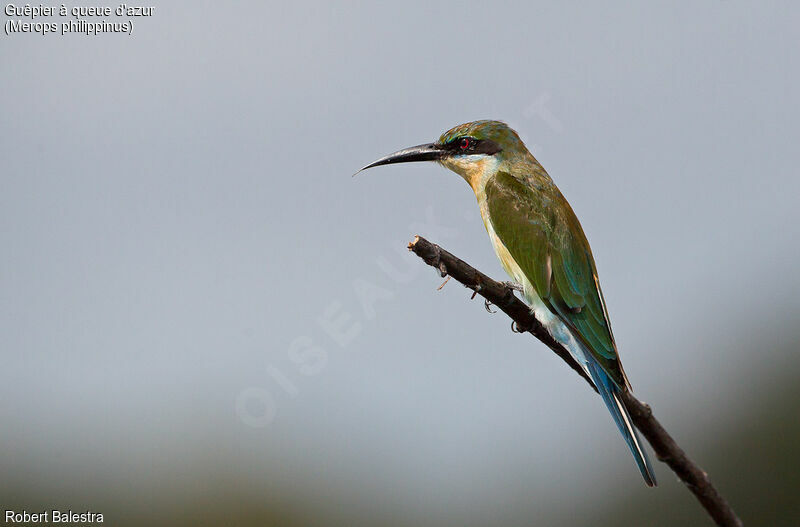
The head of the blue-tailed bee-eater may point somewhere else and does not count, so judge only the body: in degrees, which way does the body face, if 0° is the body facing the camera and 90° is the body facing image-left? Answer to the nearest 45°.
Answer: approximately 90°
